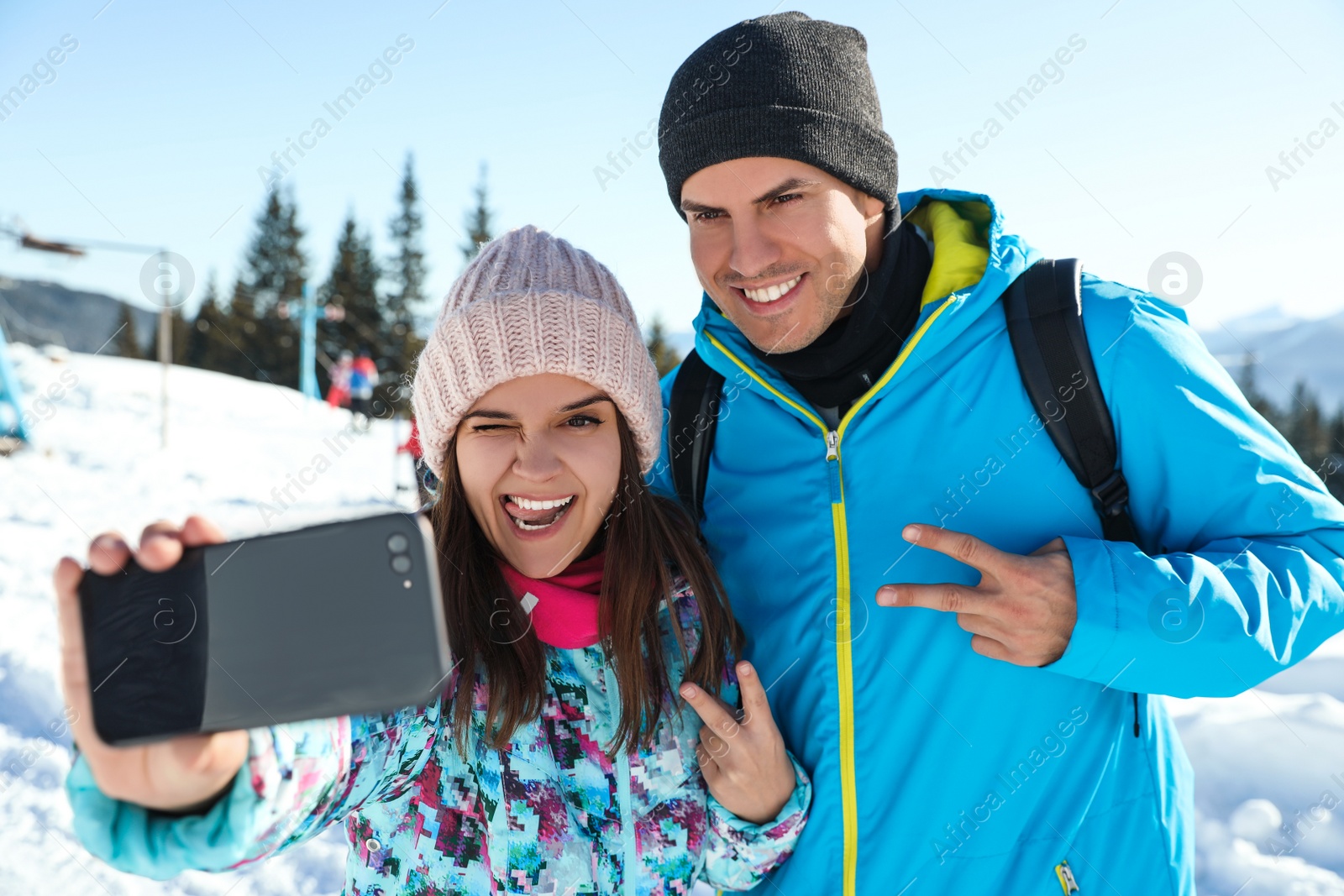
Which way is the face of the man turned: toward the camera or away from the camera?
toward the camera

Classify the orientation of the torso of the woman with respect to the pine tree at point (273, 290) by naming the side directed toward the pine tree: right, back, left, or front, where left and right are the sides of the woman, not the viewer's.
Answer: back

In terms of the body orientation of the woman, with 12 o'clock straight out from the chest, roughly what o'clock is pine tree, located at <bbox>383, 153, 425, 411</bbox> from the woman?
The pine tree is roughly at 6 o'clock from the woman.

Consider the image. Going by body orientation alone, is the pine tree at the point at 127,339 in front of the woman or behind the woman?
behind

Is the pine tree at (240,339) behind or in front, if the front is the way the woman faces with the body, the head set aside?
behind

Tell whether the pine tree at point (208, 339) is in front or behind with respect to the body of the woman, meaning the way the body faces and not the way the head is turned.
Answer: behind

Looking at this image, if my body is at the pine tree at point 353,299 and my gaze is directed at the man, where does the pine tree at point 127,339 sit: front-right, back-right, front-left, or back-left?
back-right

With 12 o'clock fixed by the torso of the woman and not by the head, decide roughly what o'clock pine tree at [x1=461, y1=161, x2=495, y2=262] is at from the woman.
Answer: The pine tree is roughly at 6 o'clock from the woman.

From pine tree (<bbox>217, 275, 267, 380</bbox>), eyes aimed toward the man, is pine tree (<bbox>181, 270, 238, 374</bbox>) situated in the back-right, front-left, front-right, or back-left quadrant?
back-right

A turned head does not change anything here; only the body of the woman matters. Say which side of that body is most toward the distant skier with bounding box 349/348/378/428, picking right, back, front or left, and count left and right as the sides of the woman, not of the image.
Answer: back

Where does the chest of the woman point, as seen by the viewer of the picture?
toward the camera

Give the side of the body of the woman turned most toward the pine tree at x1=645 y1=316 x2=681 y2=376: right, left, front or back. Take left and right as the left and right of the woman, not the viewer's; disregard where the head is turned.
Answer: back
